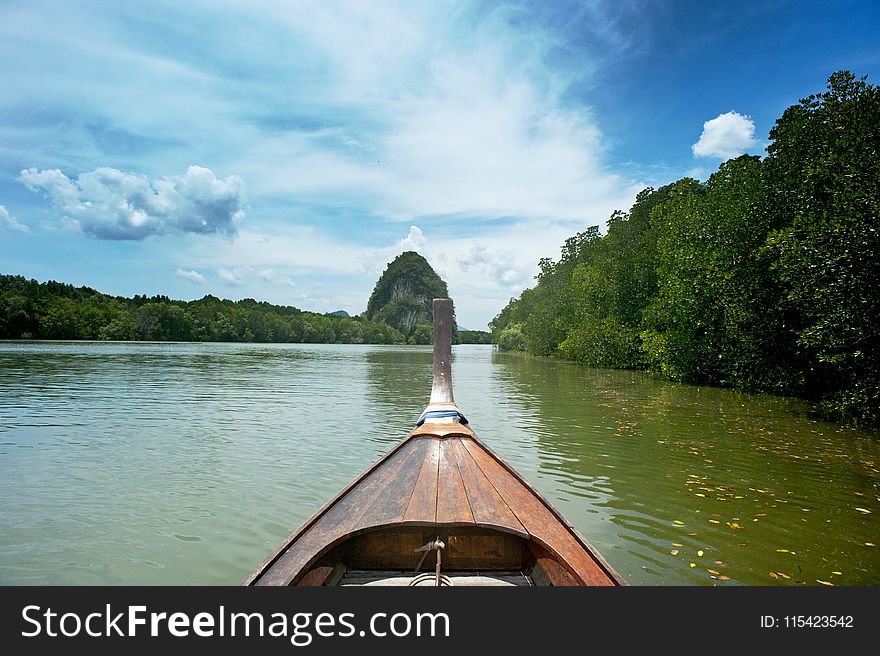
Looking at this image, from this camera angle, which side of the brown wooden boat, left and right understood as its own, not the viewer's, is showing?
back
